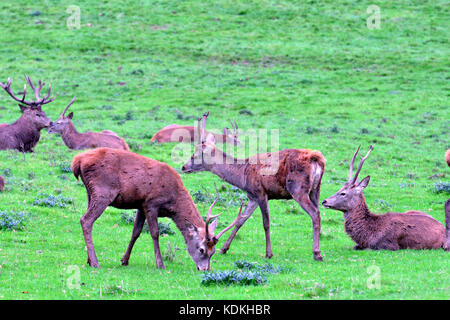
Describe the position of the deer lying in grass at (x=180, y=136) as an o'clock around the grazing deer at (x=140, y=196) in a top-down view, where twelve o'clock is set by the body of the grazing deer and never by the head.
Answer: The deer lying in grass is roughly at 9 o'clock from the grazing deer.

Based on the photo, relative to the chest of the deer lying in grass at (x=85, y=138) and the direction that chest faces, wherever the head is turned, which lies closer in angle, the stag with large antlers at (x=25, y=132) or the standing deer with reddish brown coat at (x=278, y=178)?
the stag with large antlers

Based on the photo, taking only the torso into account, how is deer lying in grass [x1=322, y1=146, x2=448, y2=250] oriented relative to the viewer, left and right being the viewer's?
facing to the left of the viewer

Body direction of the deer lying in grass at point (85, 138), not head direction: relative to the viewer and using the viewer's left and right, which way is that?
facing to the left of the viewer

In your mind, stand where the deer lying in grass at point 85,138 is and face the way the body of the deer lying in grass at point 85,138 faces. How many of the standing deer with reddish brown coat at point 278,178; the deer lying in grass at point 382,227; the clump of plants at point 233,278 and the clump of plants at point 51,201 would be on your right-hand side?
0

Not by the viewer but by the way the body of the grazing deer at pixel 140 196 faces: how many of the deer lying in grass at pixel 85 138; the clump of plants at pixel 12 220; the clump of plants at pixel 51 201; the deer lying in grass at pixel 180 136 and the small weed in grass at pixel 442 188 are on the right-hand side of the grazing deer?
0

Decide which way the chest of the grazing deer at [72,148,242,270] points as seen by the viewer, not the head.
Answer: to the viewer's right

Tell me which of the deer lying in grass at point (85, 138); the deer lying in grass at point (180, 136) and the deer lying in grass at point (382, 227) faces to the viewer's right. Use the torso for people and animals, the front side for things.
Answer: the deer lying in grass at point (180, 136)

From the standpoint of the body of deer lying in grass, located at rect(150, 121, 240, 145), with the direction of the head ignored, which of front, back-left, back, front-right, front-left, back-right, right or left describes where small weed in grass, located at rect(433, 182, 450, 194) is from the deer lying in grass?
front-right

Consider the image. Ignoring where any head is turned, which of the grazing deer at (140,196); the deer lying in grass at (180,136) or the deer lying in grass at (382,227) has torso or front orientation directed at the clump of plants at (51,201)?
the deer lying in grass at (382,227)

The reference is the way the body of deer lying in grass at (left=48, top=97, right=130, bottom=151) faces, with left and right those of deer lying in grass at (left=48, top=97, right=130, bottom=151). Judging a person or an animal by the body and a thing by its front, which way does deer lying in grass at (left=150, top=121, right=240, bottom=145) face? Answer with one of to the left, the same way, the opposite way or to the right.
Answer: the opposite way

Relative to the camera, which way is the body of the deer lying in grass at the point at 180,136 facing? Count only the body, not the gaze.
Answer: to the viewer's right

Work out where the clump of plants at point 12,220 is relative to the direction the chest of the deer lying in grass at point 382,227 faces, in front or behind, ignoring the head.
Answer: in front

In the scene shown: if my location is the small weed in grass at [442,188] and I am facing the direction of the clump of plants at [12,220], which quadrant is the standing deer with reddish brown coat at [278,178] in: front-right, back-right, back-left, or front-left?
front-left

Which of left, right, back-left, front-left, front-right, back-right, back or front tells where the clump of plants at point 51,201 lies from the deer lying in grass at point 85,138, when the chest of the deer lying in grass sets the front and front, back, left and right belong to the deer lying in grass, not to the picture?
left

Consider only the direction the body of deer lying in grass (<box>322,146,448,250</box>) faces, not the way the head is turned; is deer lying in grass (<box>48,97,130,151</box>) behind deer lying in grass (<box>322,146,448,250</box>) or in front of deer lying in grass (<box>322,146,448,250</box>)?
in front

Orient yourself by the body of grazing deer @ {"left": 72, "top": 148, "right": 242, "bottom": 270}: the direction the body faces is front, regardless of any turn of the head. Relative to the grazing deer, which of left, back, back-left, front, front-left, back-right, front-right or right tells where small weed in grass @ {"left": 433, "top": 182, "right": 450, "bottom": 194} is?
front-left

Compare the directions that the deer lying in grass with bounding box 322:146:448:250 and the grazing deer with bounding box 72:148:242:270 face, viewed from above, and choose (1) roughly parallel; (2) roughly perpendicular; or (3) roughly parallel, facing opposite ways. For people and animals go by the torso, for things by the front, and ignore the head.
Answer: roughly parallel, facing opposite ways

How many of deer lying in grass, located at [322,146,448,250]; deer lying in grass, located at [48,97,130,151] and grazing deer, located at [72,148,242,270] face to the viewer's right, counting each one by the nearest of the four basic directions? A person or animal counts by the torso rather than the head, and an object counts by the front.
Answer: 1

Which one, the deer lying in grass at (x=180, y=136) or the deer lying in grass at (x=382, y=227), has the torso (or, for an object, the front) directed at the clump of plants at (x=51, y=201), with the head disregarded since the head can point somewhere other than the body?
the deer lying in grass at (x=382, y=227)
